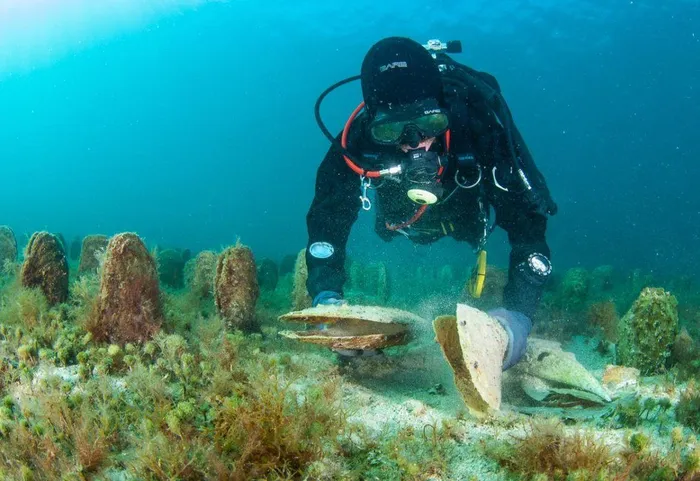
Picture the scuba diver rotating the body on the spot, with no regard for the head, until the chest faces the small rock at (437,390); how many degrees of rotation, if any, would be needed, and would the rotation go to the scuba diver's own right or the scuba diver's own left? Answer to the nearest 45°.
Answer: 0° — they already face it

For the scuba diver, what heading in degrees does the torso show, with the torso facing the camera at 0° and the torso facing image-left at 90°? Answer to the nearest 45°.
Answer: approximately 0°

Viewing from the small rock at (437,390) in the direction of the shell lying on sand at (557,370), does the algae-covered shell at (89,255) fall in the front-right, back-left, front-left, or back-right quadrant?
back-left

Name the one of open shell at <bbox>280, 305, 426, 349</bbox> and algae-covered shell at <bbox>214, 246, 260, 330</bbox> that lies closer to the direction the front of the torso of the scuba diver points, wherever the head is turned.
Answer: the open shell

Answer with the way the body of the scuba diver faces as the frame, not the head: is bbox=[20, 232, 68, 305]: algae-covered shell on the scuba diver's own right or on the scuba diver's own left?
on the scuba diver's own right

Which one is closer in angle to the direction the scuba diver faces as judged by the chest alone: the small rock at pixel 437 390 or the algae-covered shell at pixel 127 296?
the small rock

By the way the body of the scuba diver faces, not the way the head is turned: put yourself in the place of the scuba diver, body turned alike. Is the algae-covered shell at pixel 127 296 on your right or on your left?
on your right

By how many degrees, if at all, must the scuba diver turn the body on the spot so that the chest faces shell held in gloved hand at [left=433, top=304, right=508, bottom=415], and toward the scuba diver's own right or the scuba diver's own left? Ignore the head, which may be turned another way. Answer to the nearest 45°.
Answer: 0° — they already face it
